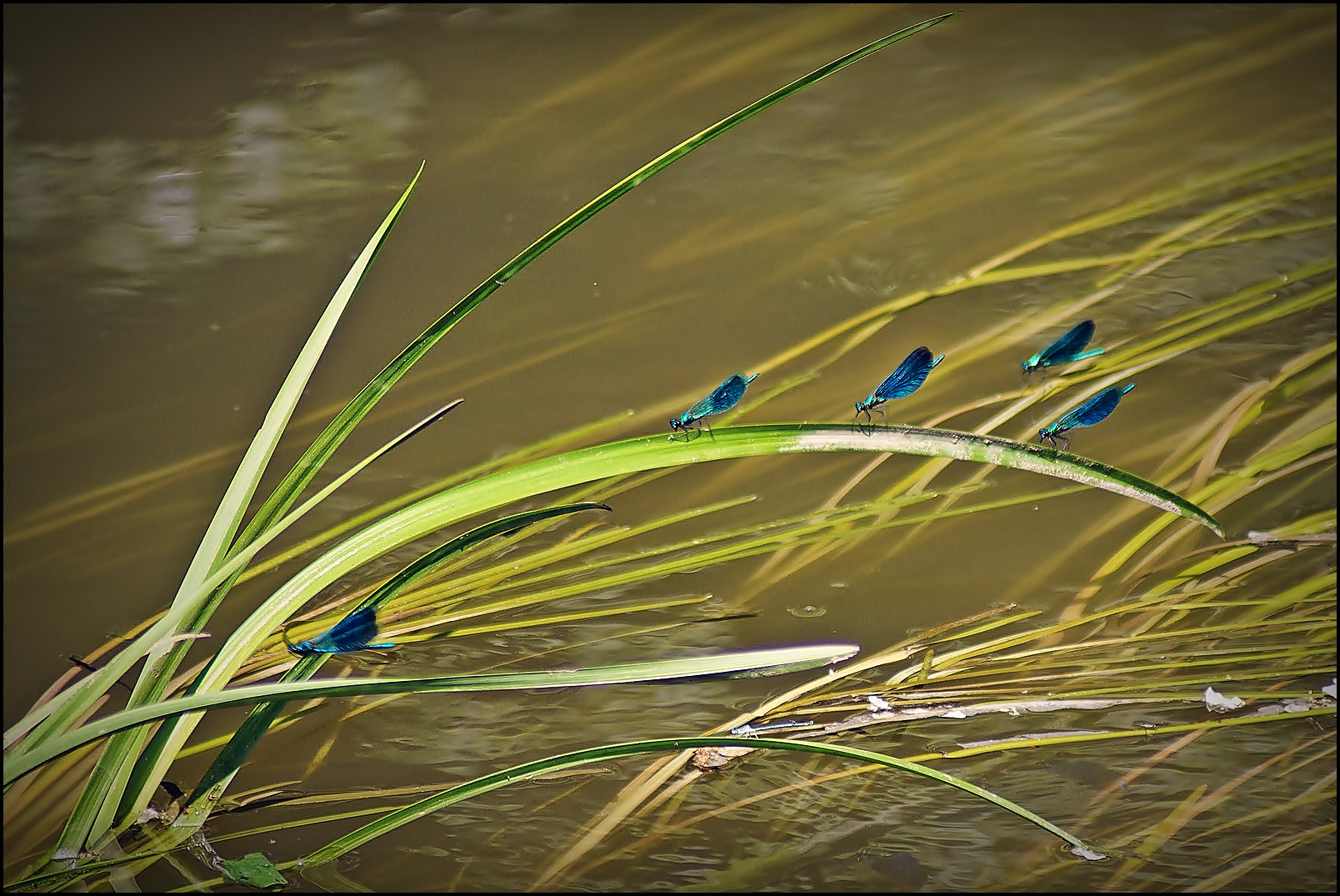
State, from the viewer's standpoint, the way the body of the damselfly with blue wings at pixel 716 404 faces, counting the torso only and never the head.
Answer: to the viewer's left

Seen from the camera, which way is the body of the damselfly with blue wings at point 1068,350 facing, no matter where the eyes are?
to the viewer's left

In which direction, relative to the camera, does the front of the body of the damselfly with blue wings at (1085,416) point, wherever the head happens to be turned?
to the viewer's left

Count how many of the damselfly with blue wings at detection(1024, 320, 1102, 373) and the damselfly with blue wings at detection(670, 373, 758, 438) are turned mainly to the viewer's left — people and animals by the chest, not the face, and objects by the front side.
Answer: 2

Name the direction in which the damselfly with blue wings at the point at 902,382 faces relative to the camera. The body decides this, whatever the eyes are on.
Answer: to the viewer's left
